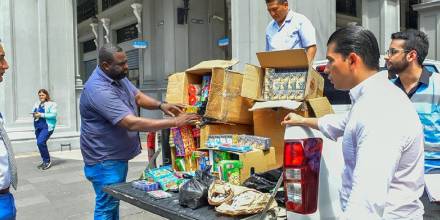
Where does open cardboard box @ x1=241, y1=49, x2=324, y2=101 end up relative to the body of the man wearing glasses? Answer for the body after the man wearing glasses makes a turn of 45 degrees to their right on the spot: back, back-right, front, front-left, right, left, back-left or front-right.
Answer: front

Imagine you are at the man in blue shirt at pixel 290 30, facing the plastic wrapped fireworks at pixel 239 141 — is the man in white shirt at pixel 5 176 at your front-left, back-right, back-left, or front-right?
front-right

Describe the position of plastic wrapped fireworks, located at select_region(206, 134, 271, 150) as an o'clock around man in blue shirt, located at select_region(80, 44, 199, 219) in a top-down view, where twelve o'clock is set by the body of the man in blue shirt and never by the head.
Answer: The plastic wrapped fireworks is roughly at 1 o'clock from the man in blue shirt.

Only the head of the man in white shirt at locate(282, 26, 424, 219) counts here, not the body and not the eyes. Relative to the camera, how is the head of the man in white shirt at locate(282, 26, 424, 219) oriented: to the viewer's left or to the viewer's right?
to the viewer's left

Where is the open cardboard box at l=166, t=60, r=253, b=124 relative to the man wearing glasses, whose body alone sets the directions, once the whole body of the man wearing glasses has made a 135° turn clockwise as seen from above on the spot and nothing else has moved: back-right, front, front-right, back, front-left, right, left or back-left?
left

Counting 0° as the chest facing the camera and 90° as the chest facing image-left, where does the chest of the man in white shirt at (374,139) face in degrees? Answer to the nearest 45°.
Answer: approximately 90°

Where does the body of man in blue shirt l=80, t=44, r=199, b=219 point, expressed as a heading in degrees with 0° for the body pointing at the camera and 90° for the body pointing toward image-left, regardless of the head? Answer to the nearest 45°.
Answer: approximately 270°

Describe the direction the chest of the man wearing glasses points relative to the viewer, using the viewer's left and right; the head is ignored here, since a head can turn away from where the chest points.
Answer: facing the viewer and to the left of the viewer

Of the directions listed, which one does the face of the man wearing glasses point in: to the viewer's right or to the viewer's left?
to the viewer's left

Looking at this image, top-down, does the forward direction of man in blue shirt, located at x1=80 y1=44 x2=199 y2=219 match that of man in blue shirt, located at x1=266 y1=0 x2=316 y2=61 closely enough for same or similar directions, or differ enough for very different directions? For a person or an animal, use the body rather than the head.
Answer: very different directions

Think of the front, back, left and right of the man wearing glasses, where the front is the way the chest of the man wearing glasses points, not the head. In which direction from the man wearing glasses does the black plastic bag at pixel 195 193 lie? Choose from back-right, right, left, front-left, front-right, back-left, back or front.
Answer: front

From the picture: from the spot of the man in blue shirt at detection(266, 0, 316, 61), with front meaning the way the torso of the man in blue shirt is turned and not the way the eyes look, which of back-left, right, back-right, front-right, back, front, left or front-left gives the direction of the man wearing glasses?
left

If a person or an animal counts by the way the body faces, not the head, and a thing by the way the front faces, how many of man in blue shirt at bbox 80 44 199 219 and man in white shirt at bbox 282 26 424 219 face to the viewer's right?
1

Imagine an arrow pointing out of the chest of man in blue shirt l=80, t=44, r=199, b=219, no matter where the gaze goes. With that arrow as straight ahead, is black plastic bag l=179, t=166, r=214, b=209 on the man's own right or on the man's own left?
on the man's own right
